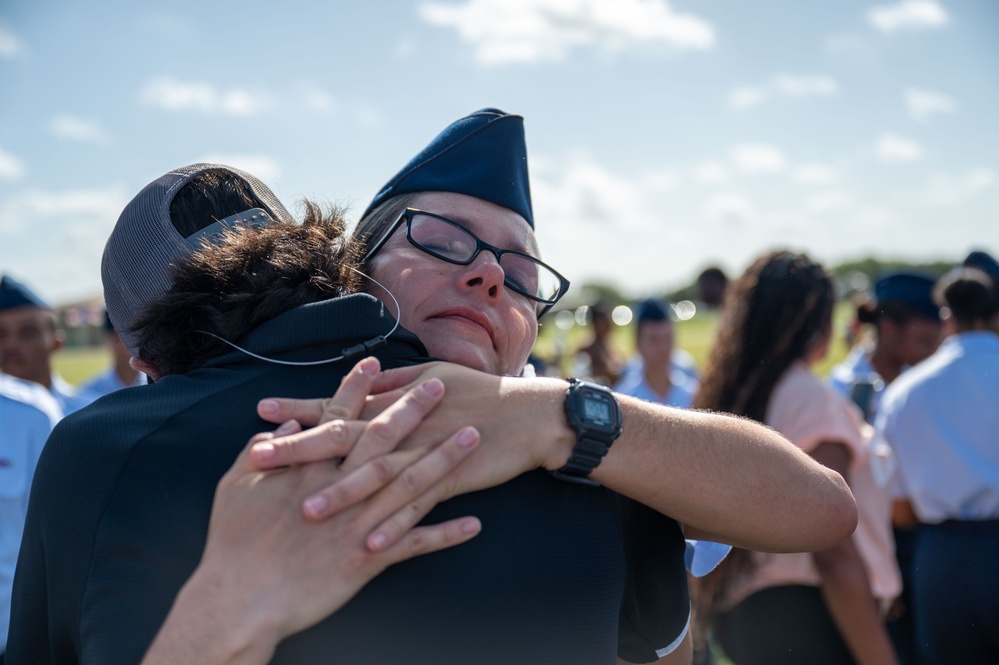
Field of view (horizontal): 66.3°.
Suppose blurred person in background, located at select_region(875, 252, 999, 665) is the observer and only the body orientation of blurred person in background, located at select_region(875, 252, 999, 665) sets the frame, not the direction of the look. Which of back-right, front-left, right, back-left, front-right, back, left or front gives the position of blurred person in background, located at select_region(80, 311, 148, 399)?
left

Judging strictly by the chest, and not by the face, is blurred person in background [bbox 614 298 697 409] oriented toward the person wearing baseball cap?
yes

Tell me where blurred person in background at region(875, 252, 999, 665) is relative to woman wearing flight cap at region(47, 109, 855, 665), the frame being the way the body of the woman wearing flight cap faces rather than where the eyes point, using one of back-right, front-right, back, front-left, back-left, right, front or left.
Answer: back-left

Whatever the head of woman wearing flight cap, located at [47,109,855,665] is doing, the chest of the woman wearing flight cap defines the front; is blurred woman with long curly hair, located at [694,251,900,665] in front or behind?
behind

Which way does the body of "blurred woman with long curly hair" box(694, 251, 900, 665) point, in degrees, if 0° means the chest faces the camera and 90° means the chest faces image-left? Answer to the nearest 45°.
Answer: approximately 225°

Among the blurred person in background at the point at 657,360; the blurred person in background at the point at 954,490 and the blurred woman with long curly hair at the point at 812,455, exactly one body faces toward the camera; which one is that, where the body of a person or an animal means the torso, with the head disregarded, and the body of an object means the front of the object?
the blurred person in background at the point at 657,360

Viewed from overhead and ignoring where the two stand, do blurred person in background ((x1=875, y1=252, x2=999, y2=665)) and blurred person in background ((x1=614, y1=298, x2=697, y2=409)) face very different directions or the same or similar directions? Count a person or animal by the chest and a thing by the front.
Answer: very different directions

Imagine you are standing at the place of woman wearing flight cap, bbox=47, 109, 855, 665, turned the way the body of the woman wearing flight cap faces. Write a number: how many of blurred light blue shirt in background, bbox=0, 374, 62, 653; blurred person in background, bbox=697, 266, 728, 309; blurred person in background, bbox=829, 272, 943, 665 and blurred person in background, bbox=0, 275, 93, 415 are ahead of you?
0

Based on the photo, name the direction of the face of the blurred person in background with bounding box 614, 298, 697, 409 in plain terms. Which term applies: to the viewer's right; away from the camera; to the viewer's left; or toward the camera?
toward the camera

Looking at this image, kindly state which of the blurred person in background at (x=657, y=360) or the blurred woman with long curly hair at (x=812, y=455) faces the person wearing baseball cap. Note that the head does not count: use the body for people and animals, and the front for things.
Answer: the blurred person in background

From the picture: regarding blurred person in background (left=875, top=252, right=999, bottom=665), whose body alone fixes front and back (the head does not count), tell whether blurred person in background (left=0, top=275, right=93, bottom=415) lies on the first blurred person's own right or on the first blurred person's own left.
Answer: on the first blurred person's own left

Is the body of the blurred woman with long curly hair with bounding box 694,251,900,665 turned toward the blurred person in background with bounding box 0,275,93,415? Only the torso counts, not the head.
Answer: no

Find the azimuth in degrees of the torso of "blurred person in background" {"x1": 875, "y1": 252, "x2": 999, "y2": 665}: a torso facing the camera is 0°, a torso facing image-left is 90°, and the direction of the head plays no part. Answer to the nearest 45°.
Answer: approximately 180°

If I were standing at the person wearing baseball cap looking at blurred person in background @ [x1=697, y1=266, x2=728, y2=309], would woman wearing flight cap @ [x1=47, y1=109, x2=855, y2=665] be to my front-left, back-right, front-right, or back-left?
front-right

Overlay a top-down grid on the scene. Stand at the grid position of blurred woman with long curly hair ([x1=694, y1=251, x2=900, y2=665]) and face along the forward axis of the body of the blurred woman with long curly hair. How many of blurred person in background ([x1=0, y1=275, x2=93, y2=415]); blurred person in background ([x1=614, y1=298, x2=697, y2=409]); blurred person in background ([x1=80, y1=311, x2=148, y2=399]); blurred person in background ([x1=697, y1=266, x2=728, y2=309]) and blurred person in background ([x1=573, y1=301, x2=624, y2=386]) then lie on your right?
0
